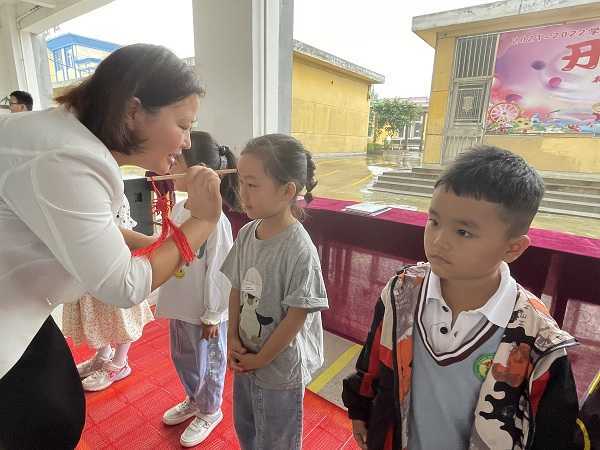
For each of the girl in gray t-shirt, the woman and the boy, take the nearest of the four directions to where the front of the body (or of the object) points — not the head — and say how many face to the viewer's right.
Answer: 1

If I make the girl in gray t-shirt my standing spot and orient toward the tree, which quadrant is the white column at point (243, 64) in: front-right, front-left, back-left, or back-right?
front-left

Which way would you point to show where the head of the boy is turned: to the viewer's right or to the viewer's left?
to the viewer's left

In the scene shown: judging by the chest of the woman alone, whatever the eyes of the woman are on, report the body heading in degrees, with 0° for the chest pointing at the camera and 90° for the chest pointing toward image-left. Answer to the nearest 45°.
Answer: approximately 270°

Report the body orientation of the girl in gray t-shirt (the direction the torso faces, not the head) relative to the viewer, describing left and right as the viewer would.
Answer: facing the viewer and to the left of the viewer

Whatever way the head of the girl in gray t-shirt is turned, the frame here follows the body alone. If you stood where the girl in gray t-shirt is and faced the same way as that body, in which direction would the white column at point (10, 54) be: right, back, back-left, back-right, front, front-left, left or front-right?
right

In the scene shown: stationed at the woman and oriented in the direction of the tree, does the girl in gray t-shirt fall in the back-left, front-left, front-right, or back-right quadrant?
front-right

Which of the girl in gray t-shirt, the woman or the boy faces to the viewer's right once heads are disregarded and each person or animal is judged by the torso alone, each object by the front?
the woman

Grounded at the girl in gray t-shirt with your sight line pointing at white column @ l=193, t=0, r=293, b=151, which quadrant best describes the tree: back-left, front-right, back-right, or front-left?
front-right

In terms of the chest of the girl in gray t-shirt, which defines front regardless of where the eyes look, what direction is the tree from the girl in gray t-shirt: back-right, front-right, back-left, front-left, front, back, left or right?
back

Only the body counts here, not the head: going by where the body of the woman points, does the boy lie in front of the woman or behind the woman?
in front

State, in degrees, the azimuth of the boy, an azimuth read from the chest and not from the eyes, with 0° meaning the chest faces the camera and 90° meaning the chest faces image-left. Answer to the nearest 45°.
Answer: approximately 45°

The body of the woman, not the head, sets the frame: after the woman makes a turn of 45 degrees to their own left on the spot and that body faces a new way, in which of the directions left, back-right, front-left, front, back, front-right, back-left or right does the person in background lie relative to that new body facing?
front-left

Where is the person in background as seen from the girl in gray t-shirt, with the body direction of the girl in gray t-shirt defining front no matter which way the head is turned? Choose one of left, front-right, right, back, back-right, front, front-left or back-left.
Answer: right

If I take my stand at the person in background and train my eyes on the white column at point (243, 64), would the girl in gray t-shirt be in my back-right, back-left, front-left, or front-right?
front-right
